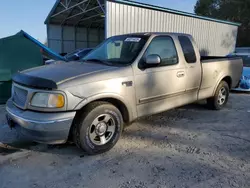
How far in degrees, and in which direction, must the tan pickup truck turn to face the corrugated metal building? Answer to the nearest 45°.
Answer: approximately 135° to its right

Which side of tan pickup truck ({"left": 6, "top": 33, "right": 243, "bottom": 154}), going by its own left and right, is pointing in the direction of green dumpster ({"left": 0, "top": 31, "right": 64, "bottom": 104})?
right

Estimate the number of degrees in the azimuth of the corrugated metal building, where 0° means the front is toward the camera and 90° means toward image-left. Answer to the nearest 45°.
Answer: approximately 45°

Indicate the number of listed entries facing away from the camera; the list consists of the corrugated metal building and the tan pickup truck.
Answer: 0
